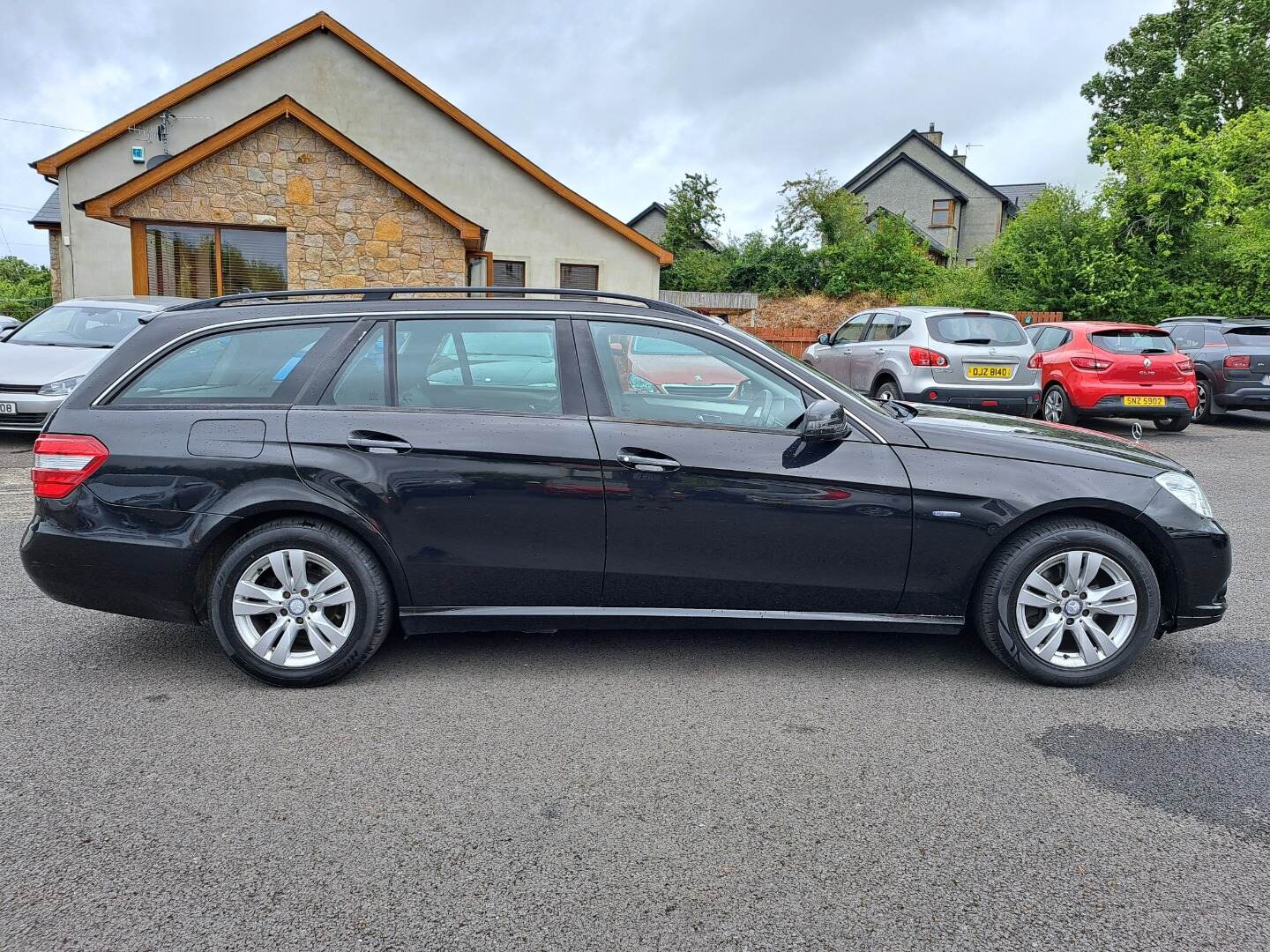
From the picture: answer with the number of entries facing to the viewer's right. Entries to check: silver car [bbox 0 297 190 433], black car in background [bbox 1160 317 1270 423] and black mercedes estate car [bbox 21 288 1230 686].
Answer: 1

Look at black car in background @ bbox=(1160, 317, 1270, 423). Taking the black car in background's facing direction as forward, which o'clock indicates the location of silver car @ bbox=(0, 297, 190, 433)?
The silver car is roughly at 9 o'clock from the black car in background.

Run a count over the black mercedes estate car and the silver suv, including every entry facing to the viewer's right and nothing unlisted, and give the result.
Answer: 1

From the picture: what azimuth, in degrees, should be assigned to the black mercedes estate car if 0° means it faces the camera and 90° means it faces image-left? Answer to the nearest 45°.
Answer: approximately 270°

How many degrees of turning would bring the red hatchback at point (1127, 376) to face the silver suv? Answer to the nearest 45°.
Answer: approximately 90° to its left

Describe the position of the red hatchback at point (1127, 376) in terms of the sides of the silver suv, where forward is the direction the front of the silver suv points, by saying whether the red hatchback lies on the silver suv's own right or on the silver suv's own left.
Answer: on the silver suv's own right

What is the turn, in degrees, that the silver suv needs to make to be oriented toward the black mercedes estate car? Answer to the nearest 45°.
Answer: approximately 135° to its left

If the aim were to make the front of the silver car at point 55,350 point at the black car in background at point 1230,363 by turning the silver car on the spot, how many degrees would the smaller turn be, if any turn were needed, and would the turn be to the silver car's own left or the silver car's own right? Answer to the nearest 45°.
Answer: approximately 135° to the silver car's own left

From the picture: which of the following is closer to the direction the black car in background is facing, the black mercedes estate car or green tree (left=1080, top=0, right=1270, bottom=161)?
the green tree

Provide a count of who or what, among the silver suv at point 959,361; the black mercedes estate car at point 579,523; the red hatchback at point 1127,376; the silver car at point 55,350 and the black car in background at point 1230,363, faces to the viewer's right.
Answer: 1

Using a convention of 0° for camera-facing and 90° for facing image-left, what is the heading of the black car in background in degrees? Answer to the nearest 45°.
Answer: approximately 135°

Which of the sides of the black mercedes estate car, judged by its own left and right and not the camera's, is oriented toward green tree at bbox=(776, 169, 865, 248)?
left

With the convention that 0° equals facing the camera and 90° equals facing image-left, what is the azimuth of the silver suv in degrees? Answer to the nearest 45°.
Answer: approximately 135°

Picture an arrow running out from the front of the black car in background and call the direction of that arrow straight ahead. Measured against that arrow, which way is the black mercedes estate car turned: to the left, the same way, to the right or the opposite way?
to the right

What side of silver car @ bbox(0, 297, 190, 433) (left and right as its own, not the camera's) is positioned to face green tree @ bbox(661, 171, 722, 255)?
back

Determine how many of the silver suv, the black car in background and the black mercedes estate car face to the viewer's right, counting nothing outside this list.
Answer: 1

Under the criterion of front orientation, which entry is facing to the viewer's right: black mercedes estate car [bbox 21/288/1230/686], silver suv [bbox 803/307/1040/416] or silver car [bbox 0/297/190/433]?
the black mercedes estate car

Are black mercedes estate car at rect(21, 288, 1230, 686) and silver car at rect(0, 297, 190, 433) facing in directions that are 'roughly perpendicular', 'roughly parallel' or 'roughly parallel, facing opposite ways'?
roughly perpendicular

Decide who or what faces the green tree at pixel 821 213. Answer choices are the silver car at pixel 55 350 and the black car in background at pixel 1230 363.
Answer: the black car in background

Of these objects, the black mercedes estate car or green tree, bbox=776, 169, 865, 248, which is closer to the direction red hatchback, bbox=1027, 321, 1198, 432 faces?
the green tree
